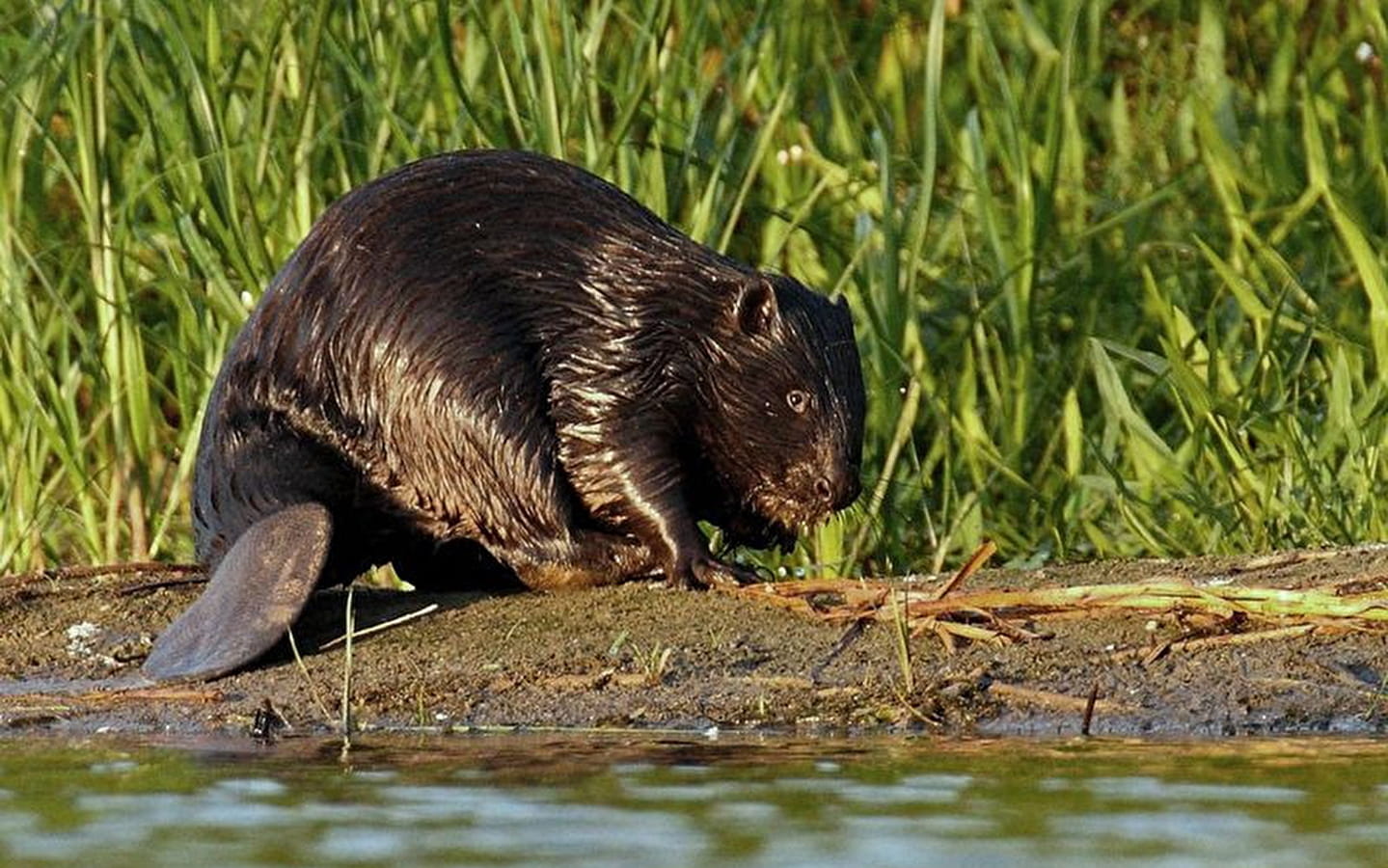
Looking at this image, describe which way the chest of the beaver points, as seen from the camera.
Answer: to the viewer's right
